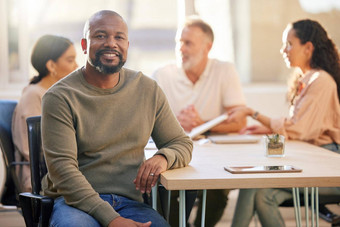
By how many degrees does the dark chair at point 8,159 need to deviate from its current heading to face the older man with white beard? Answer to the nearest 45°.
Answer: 0° — it already faces them

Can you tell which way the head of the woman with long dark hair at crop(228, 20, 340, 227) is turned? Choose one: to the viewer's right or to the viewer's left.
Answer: to the viewer's left

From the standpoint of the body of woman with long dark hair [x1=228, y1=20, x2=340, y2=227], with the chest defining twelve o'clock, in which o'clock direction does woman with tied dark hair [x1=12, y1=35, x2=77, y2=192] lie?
woman with tied dark hair [x1=12, y1=35, x2=77, y2=192] is roughly at 12 o'clock from woman with long dark hair [x1=228, y1=20, x2=340, y2=227].

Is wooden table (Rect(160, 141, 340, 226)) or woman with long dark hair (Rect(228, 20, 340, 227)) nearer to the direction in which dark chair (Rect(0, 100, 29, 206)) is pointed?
the woman with long dark hair

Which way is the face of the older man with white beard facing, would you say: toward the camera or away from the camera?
toward the camera

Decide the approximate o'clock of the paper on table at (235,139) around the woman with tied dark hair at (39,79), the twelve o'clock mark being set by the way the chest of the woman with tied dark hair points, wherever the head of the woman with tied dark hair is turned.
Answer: The paper on table is roughly at 1 o'clock from the woman with tied dark hair.

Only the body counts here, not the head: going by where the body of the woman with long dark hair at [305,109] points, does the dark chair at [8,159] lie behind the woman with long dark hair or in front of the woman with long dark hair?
in front

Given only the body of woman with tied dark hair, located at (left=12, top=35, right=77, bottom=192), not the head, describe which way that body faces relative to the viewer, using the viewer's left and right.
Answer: facing to the right of the viewer

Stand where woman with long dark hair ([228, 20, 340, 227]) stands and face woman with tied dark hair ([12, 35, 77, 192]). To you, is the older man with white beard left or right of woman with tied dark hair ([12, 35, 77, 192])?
right

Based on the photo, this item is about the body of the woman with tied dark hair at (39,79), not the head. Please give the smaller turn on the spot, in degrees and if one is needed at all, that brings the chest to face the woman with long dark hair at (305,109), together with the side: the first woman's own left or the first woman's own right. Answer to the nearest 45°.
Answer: approximately 45° to the first woman's own right

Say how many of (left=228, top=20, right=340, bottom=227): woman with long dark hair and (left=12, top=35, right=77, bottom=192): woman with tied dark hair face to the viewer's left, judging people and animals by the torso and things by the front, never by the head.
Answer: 1

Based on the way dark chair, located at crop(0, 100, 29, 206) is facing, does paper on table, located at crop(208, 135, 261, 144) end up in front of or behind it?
in front

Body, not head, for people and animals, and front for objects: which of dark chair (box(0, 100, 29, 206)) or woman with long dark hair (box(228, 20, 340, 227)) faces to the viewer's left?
the woman with long dark hair

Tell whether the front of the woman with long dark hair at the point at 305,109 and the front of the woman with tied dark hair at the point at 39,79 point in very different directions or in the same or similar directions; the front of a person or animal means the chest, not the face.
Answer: very different directions

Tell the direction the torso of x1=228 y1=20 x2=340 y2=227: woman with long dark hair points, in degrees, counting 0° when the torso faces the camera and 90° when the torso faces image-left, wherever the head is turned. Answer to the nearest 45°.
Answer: approximately 90°

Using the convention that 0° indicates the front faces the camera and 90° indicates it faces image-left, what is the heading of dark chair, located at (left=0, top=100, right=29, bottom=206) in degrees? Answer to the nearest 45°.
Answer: approximately 270°
